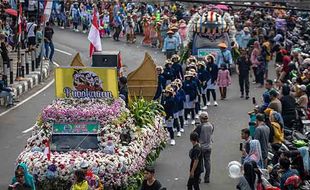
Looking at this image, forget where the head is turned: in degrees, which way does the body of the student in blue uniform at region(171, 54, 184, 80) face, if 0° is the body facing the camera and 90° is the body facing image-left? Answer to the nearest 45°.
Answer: approximately 45°

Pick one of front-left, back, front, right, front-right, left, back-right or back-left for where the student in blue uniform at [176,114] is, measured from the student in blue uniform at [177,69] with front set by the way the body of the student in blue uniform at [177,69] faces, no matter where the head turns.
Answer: front-left

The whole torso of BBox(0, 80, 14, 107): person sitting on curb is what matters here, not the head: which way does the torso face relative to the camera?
to the viewer's right

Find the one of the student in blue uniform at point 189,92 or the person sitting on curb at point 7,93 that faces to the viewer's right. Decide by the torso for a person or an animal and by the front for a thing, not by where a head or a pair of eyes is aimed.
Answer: the person sitting on curb

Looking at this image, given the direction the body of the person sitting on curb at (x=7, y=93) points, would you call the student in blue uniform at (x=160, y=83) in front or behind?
in front

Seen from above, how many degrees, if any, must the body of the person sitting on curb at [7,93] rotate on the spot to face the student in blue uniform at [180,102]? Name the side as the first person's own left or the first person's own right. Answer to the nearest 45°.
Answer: approximately 45° to the first person's own right

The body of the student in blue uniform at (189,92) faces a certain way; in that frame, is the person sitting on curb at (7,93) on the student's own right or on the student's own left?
on the student's own right

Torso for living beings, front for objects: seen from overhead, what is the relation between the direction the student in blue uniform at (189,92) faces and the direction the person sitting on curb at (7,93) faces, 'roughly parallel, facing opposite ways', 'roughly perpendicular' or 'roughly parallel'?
roughly perpendicular

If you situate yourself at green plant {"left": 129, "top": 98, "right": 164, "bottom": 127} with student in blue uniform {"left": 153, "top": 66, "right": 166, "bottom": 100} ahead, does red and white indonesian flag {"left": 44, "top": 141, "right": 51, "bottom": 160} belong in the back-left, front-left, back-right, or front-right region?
back-left

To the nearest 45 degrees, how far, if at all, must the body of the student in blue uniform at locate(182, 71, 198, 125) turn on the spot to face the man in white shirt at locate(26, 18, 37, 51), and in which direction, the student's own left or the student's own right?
approximately 135° to the student's own right

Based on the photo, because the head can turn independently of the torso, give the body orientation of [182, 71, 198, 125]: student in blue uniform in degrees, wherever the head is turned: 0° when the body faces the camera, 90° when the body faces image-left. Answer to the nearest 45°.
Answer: approximately 0°

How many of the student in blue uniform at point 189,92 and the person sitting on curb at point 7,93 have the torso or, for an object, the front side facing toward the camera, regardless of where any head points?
1

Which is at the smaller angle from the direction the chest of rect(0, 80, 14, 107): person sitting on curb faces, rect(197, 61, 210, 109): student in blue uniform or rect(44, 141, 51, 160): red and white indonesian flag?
the student in blue uniform
